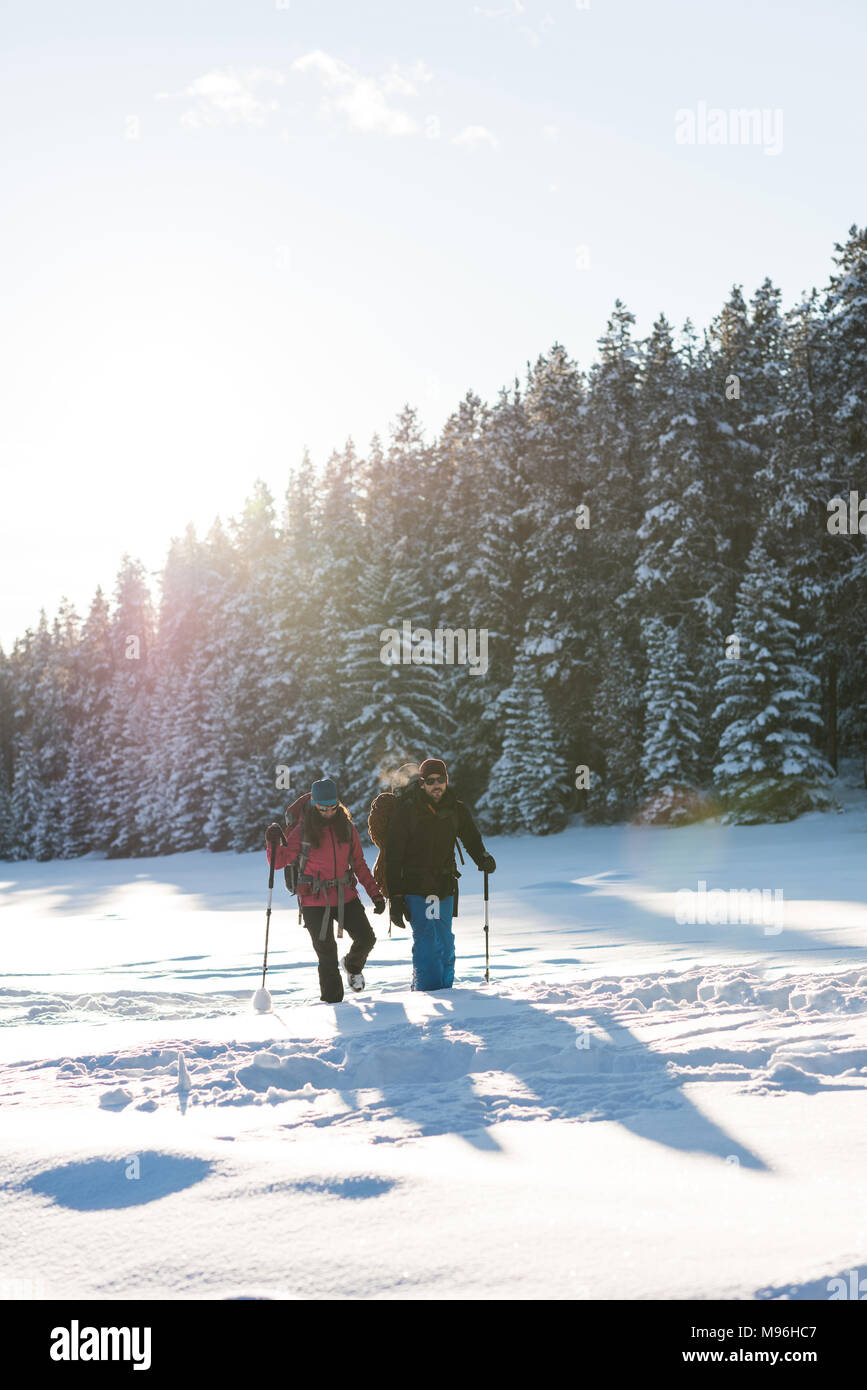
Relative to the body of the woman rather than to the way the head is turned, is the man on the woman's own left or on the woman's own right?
on the woman's own left

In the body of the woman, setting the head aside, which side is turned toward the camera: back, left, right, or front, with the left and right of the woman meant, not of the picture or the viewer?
front

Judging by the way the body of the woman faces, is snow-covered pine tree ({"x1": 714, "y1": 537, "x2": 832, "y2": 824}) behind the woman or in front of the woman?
behind

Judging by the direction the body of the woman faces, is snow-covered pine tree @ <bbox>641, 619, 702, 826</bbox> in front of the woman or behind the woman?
behind

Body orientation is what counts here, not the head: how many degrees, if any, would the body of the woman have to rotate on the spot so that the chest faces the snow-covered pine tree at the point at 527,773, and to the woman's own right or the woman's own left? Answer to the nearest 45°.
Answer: approximately 180°

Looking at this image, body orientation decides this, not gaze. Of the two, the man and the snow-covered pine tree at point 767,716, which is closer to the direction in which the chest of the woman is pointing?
the man

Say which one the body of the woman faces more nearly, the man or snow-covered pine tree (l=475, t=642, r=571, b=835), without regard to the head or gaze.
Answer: the man
